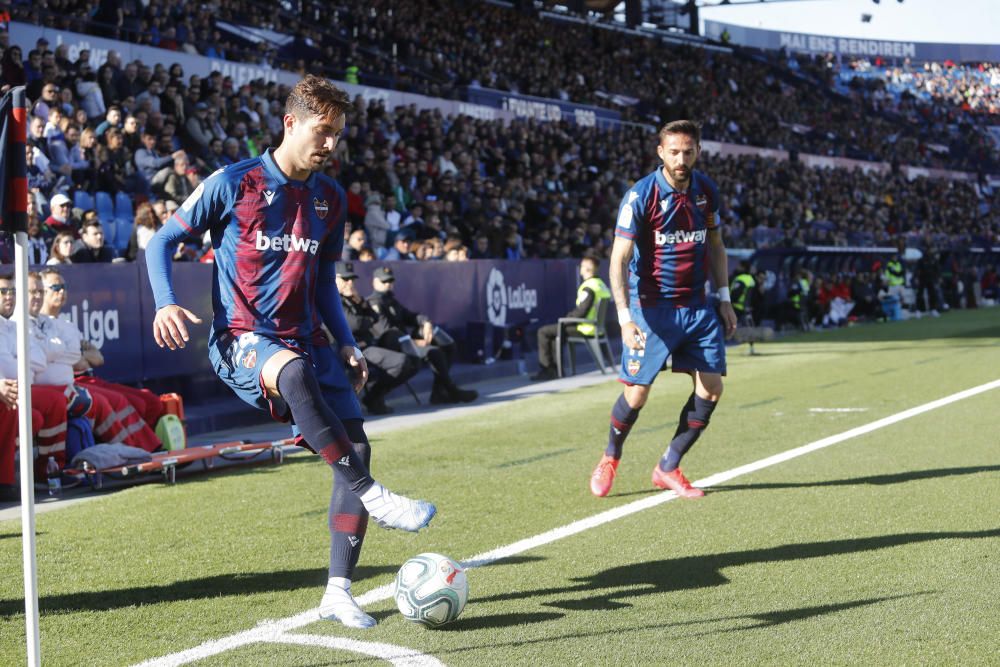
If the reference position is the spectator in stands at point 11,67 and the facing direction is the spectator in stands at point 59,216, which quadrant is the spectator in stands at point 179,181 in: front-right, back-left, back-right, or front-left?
front-left

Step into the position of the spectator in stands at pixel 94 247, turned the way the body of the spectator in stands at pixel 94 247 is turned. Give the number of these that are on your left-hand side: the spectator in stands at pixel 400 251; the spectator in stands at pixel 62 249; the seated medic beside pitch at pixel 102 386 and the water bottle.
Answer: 1

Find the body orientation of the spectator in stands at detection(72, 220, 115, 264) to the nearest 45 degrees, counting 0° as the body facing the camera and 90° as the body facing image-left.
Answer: approximately 315°

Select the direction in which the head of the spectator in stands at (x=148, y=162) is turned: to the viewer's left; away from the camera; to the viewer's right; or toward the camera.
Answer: toward the camera

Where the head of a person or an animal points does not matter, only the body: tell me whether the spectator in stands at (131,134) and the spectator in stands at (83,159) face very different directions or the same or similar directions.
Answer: same or similar directions

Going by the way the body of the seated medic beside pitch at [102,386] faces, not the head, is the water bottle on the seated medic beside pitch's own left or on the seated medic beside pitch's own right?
on the seated medic beside pitch's own right

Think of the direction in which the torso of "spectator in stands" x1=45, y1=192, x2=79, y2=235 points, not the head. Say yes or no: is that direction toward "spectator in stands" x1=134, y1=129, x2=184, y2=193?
no

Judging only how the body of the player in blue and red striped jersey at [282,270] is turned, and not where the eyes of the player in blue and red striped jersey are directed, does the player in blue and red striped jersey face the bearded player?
no

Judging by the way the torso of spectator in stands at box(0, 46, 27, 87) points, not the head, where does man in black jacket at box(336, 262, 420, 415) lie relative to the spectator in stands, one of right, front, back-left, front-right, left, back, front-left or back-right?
front

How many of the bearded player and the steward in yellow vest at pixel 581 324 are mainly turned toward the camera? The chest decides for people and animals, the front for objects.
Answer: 1

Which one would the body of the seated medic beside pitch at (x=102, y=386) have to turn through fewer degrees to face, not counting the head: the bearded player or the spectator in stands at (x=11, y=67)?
the bearded player

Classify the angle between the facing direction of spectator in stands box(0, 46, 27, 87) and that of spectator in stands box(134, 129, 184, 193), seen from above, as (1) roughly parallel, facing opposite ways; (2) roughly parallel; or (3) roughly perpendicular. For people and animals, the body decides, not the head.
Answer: roughly parallel

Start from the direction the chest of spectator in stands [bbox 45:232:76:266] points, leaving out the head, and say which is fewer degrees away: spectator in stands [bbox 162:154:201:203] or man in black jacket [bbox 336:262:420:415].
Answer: the man in black jacket

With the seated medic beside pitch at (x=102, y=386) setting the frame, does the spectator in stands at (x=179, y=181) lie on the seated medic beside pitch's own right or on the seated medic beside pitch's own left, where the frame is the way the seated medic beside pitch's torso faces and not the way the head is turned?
on the seated medic beside pitch's own left

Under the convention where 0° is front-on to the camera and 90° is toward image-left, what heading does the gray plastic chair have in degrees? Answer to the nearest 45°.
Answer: approximately 90°

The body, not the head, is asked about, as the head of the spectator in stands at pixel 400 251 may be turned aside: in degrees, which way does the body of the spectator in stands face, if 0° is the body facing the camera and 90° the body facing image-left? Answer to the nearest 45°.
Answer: approximately 315°

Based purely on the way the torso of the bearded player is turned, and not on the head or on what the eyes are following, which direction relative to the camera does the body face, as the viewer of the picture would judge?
toward the camera

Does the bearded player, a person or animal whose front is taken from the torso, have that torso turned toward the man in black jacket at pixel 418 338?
no

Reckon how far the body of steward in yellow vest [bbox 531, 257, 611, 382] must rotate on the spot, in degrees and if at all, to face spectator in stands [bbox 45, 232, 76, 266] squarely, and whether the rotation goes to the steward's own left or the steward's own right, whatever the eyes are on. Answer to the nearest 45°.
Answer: approximately 45° to the steward's own left

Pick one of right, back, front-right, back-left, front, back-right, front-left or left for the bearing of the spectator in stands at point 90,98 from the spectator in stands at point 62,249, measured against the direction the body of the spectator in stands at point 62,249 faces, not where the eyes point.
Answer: back-left
